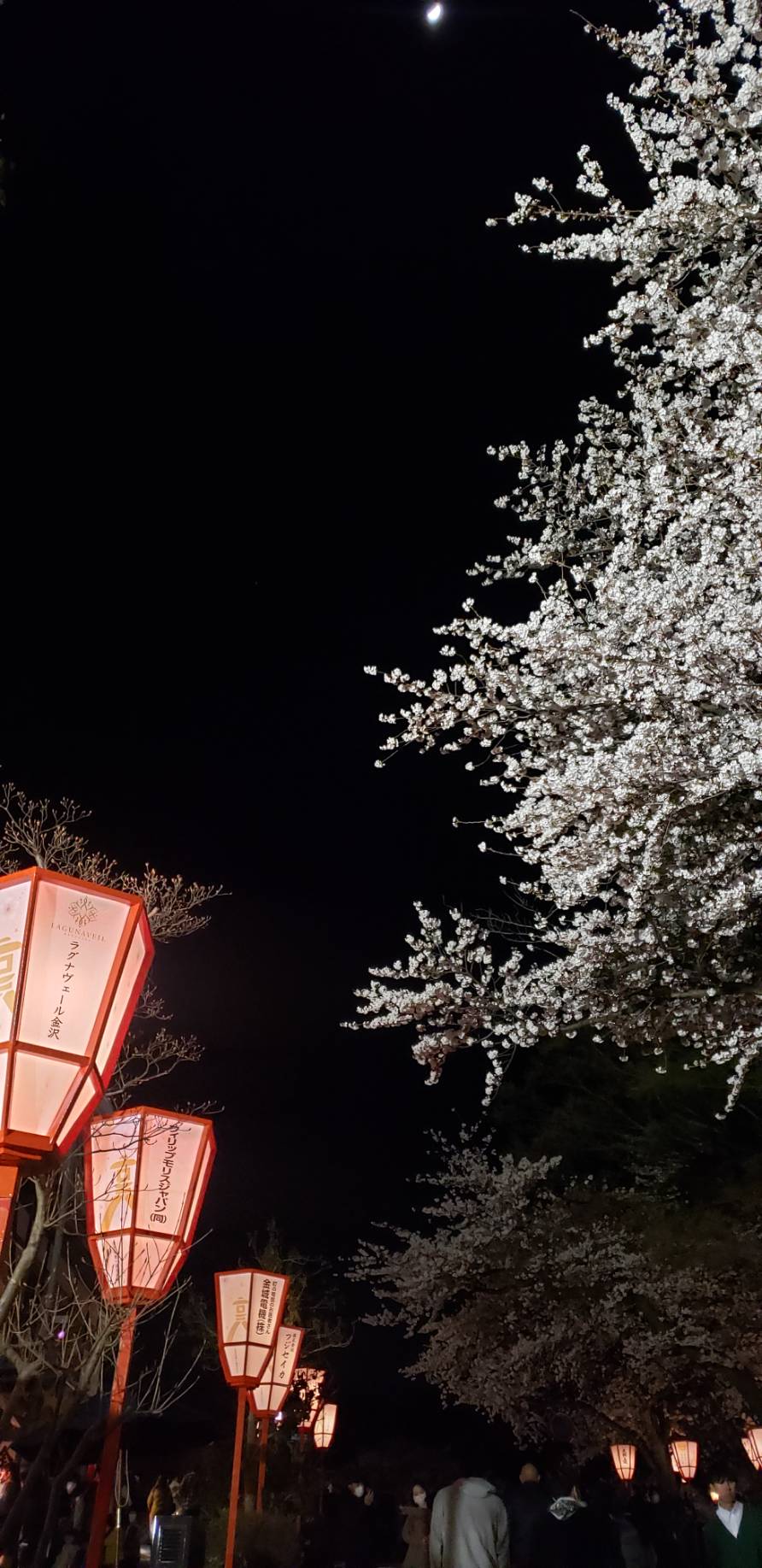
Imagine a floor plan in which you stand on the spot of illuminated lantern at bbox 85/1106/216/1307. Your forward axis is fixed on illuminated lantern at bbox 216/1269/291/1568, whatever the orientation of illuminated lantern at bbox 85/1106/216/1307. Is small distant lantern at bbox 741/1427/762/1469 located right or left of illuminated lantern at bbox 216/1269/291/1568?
right

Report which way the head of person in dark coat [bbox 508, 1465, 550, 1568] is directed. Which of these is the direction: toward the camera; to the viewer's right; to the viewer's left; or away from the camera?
away from the camera

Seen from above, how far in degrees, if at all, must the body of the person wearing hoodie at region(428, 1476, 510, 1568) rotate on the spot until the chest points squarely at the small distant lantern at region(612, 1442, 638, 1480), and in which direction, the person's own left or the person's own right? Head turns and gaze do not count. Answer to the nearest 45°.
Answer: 0° — they already face it

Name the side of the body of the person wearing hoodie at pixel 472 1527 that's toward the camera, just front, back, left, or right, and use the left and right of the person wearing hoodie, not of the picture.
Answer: back

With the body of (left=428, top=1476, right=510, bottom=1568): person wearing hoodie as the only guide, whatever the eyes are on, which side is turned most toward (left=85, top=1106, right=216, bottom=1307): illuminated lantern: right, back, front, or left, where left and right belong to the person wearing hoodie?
left

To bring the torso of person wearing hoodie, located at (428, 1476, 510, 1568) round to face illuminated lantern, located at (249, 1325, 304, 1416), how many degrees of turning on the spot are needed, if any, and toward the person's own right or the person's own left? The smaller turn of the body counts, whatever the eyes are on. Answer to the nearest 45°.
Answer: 0° — they already face it
